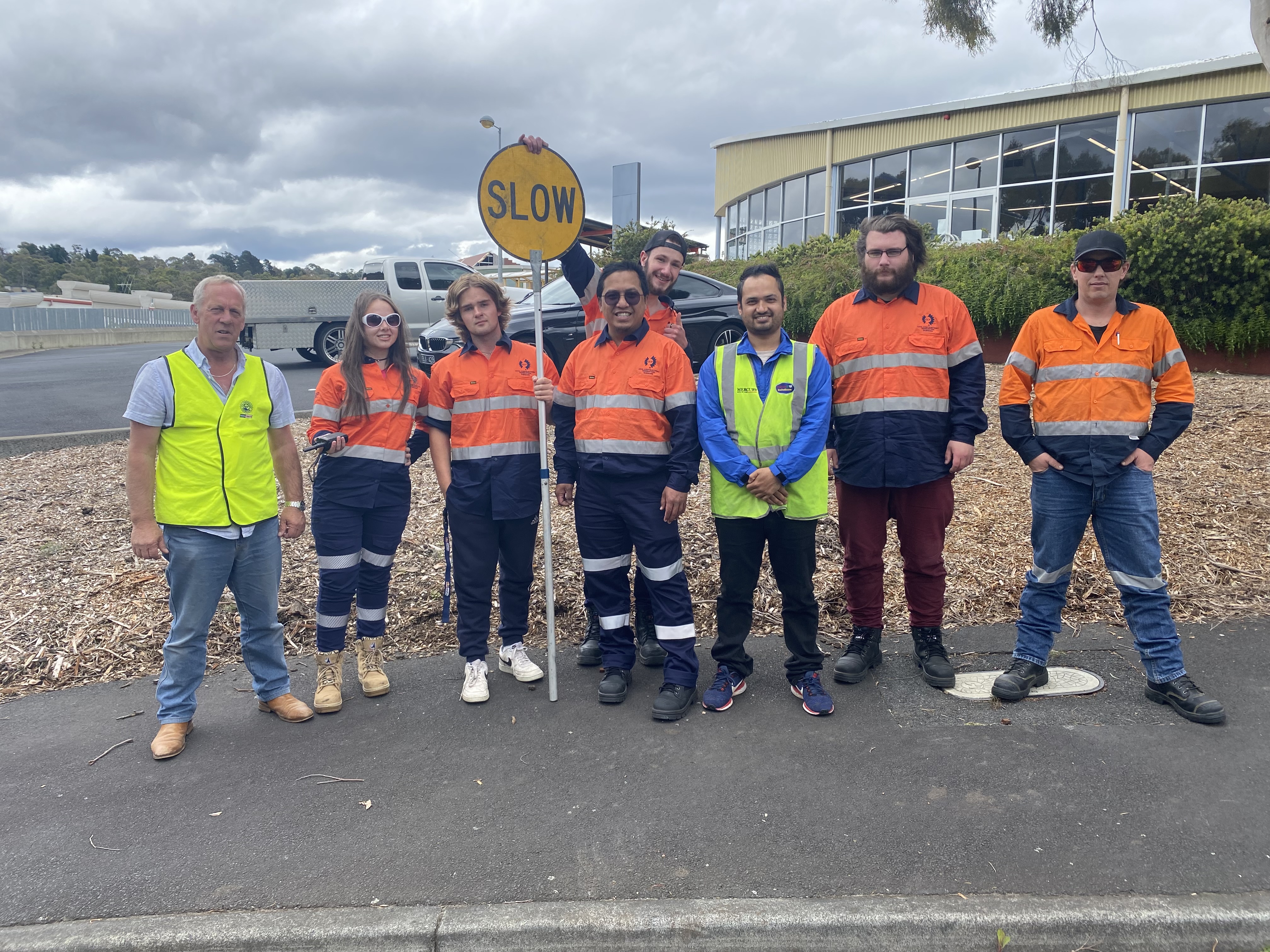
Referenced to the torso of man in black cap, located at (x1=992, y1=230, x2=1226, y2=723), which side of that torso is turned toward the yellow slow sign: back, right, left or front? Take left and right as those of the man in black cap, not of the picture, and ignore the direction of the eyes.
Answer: right

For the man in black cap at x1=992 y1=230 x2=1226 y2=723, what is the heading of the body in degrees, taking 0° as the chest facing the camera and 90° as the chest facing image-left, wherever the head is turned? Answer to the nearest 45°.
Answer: approximately 0°

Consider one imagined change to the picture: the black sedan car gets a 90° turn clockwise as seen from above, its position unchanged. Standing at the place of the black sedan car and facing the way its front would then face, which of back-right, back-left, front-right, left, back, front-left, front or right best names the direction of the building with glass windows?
right

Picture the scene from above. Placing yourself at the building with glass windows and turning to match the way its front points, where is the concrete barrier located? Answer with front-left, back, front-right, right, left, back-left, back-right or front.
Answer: front-right

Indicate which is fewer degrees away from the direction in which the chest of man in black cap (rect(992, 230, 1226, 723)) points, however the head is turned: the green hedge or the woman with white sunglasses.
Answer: the woman with white sunglasses

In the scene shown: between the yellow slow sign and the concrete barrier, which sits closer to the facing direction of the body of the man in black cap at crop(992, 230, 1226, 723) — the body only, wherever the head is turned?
the yellow slow sign
